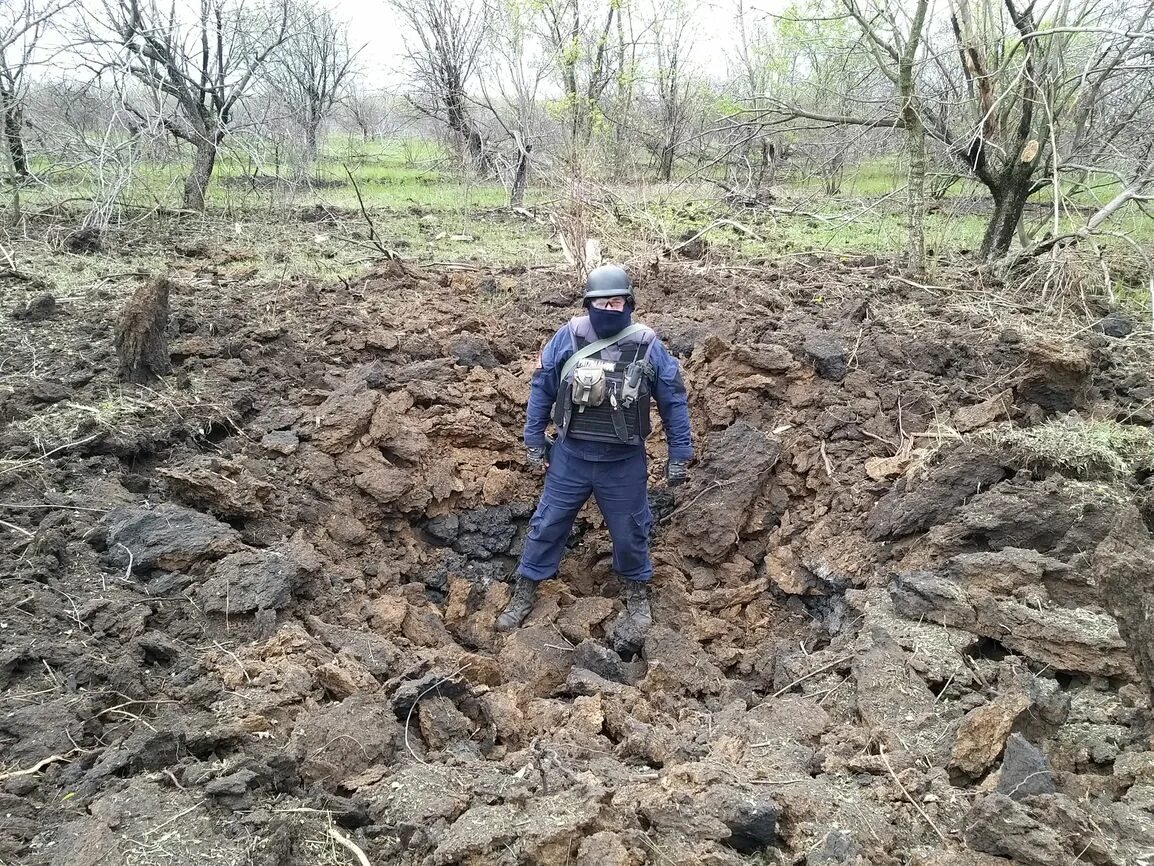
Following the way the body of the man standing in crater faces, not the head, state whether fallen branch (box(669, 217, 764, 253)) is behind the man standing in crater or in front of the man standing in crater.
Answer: behind

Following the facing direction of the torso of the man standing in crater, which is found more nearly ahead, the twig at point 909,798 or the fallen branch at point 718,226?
the twig

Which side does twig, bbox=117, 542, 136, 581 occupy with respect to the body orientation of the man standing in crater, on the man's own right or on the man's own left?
on the man's own right

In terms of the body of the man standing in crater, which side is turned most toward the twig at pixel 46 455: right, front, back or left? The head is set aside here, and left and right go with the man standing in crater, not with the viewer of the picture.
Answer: right

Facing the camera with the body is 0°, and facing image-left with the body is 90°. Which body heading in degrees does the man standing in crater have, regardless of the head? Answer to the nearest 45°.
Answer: approximately 0°

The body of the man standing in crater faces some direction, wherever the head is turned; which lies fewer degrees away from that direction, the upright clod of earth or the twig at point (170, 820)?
the twig

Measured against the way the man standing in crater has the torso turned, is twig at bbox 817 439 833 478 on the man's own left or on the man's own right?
on the man's own left

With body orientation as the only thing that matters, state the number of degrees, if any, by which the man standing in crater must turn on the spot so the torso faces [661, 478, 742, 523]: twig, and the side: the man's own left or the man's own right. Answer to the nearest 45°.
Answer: approximately 135° to the man's own left

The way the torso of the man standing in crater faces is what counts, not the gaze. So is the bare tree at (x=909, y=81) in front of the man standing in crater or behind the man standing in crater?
behind
